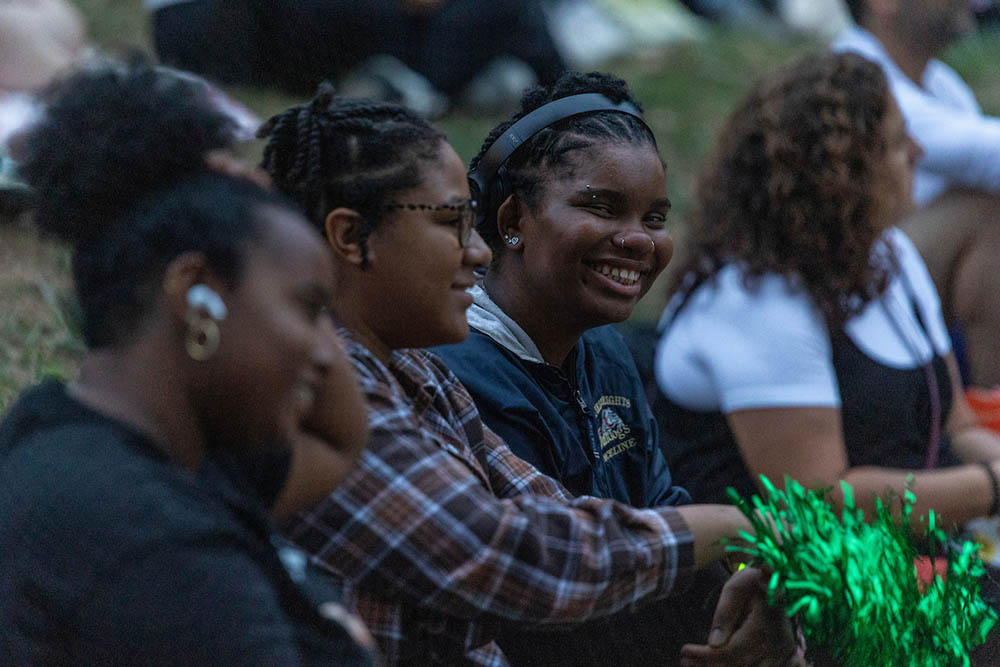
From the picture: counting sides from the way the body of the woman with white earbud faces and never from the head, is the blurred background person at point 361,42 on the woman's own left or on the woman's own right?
on the woman's own left

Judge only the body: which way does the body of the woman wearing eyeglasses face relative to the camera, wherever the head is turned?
to the viewer's right

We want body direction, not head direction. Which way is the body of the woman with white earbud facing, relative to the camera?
to the viewer's right

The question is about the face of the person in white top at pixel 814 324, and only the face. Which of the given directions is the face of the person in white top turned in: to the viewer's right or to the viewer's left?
to the viewer's right

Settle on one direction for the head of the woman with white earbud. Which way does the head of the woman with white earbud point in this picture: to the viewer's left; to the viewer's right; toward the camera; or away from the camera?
to the viewer's right

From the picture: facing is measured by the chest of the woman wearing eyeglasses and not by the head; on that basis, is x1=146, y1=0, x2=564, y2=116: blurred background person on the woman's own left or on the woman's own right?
on the woman's own left

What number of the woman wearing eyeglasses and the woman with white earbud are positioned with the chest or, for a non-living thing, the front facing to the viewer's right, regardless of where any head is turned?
2
